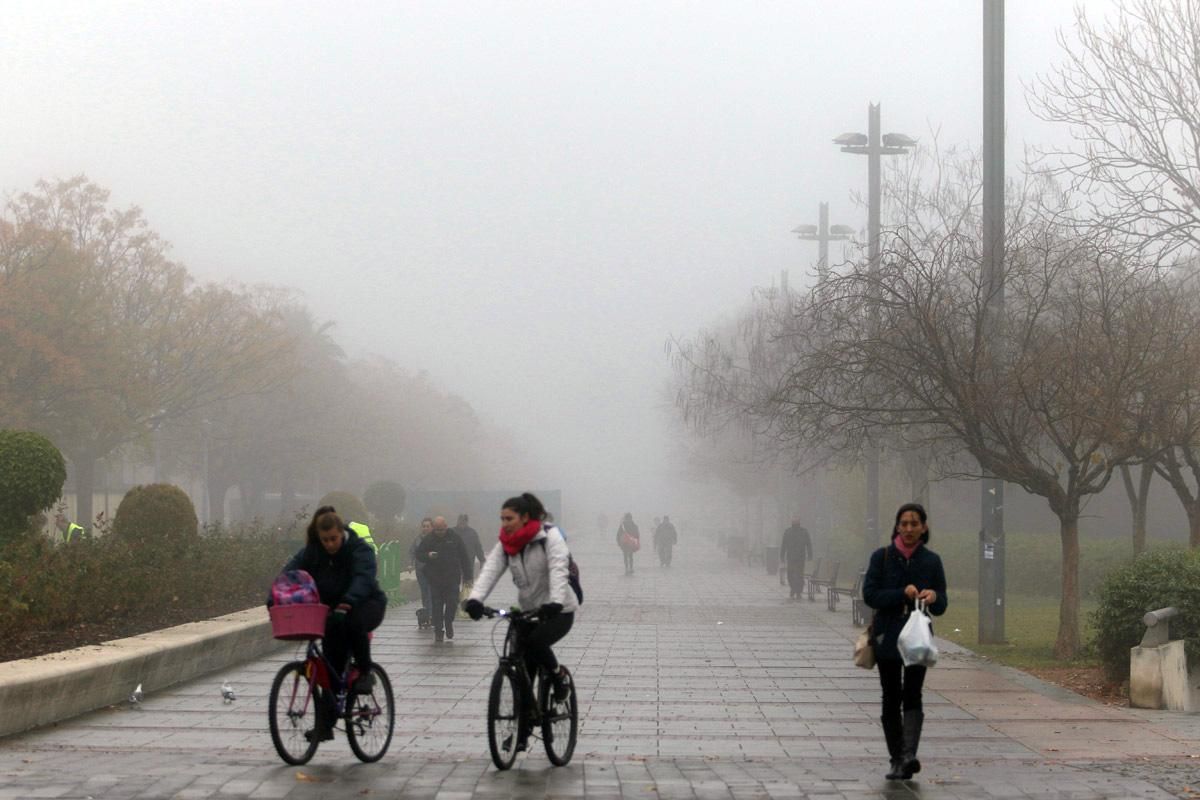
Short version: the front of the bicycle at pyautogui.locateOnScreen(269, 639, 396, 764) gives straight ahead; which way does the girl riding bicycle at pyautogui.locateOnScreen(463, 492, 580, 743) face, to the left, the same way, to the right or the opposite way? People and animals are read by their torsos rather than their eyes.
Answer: the same way

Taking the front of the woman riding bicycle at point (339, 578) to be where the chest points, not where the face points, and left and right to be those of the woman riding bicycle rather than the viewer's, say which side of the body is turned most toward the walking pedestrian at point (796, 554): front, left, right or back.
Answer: back

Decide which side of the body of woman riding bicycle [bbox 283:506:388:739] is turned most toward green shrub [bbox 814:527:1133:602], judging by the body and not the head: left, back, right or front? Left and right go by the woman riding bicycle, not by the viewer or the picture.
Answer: back

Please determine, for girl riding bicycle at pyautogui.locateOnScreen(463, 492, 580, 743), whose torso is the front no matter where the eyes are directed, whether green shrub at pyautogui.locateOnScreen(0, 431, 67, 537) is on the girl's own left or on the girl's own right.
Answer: on the girl's own right

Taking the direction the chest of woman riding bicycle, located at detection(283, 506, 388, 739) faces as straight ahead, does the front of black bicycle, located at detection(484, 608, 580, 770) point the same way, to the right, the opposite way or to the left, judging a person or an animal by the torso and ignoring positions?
the same way

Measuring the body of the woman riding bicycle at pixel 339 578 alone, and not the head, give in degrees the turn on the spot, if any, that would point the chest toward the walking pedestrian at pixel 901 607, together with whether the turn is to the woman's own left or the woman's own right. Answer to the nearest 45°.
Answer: approximately 135° to the woman's own left

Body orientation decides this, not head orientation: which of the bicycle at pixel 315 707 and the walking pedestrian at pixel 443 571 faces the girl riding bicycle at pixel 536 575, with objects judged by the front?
the walking pedestrian

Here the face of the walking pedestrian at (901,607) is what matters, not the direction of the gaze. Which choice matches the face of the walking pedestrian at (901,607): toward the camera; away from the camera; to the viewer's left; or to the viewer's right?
toward the camera

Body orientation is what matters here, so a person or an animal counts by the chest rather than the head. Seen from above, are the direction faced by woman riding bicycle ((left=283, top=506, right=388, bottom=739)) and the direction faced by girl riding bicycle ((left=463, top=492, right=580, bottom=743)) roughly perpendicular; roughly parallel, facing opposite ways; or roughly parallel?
roughly parallel

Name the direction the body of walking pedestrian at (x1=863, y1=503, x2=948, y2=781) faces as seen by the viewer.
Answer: toward the camera

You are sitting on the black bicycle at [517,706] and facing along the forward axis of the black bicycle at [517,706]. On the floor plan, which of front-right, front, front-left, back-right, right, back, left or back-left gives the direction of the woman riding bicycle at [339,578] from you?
front-right

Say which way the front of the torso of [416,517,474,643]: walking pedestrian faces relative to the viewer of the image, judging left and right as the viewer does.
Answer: facing the viewer

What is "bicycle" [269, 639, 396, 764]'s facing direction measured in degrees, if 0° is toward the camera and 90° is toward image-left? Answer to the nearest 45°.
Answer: approximately 45°

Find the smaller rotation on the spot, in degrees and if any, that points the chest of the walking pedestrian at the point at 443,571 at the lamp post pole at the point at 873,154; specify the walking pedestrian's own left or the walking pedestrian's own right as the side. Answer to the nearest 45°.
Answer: approximately 135° to the walking pedestrian's own left

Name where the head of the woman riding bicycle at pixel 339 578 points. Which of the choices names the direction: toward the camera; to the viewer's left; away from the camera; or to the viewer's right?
toward the camera
